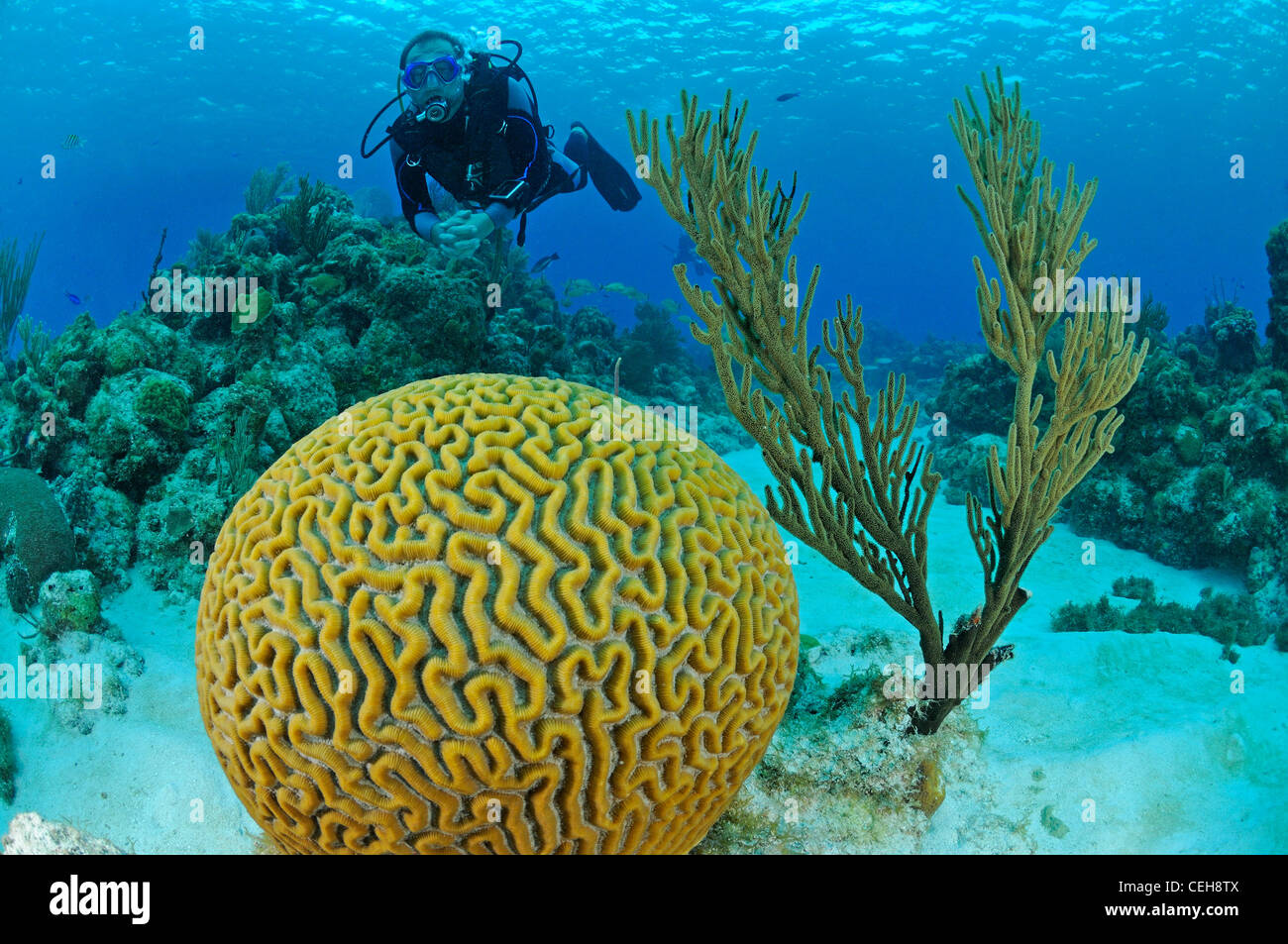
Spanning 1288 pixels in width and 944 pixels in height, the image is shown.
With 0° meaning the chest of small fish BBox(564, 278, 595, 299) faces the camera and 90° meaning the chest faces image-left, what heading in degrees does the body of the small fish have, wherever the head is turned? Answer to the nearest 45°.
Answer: approximately 270°

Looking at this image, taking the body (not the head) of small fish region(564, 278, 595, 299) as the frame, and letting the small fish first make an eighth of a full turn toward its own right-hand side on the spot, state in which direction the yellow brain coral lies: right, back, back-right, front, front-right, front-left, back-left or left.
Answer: front-right

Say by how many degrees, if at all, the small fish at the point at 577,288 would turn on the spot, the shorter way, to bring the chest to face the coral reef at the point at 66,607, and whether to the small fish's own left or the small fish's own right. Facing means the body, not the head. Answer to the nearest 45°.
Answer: approximately 45° to the small fish's own left
